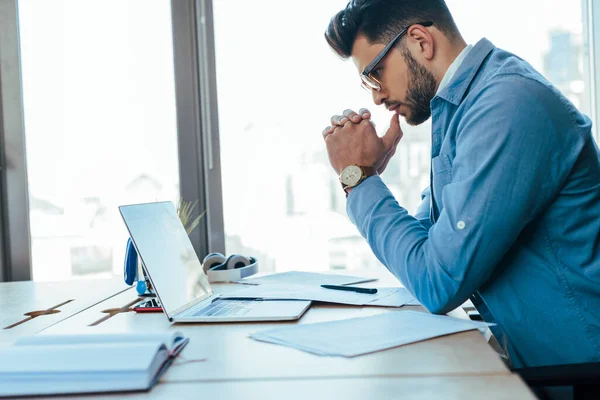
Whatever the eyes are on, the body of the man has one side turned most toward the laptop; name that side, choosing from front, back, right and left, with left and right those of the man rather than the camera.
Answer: front

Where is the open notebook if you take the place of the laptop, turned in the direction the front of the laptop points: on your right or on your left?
on your right

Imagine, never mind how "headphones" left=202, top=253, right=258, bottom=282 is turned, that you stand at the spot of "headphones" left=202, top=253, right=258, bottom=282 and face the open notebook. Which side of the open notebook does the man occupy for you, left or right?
left

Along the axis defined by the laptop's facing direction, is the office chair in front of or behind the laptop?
in front

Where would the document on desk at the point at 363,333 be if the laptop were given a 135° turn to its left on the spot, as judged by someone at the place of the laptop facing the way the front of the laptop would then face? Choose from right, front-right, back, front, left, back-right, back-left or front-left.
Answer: back

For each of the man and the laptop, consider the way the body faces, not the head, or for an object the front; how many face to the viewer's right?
1

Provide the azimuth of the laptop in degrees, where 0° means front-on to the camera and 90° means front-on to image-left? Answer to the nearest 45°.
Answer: approximately 270°

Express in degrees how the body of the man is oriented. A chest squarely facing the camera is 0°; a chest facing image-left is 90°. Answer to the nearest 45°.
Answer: approximately 90°

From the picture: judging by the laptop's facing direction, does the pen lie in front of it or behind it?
in front

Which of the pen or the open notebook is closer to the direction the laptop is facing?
the pen

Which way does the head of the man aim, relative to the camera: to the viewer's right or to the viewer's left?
to the viewer's left

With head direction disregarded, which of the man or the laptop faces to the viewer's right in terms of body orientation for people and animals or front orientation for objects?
the laptop
